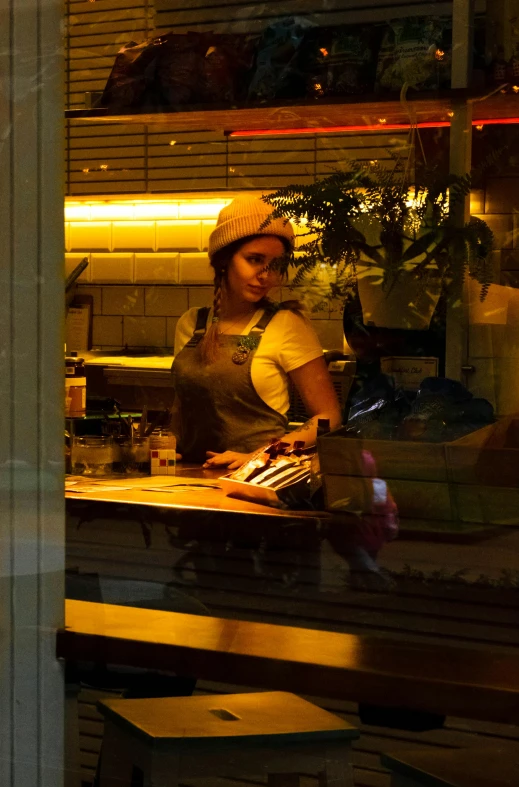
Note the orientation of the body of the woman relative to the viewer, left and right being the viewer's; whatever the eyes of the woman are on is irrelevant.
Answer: facing the viewer and to the left of the viewer

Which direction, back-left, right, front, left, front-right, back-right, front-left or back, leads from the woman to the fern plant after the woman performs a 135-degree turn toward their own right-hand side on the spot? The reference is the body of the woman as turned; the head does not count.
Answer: back-right

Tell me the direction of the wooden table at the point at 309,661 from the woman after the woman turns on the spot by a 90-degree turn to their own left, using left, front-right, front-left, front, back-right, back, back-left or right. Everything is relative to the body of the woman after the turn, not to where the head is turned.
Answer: front-right

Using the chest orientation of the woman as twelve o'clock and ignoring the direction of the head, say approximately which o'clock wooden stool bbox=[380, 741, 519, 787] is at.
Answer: The wooden stool is roughly at 10 o'clock from the woman.
